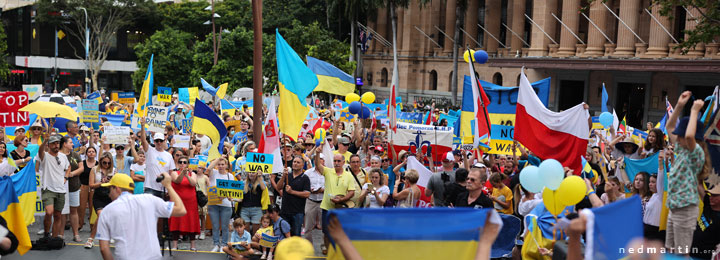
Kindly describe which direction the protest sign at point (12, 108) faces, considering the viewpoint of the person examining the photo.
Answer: facing the viewer

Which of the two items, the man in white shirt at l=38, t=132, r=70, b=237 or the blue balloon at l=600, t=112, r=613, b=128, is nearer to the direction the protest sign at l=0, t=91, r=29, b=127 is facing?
the man in white shirt

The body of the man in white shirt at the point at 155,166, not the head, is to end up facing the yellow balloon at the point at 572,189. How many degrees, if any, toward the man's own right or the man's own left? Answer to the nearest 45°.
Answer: approximately 45° to the man's own left

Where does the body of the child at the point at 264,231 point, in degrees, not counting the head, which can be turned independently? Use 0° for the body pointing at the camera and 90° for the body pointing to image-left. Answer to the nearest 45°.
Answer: approximately 45°

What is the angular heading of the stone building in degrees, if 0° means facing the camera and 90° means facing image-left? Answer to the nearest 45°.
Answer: approximately 45°

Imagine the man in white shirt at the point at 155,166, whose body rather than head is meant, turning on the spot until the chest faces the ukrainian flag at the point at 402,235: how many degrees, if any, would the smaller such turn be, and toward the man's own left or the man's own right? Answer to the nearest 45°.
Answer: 0° — they already face it

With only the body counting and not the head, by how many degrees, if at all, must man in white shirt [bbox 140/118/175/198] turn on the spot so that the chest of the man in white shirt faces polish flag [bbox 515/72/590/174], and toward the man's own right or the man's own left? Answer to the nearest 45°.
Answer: approximately 45° to the man's own left

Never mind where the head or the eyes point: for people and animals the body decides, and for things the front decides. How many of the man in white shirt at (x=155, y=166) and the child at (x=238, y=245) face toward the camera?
2

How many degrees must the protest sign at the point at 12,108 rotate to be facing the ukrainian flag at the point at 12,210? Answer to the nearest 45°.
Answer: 0° — it already faces it

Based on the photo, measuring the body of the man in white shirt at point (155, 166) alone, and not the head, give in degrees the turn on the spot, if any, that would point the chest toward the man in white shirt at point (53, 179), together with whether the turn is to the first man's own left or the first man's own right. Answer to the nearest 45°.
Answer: approximately 90° to the first man's own right

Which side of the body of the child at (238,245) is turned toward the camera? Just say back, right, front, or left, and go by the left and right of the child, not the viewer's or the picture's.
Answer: front

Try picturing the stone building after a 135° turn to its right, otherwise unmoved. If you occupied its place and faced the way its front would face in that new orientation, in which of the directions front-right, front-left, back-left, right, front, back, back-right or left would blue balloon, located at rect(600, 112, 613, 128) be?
back
